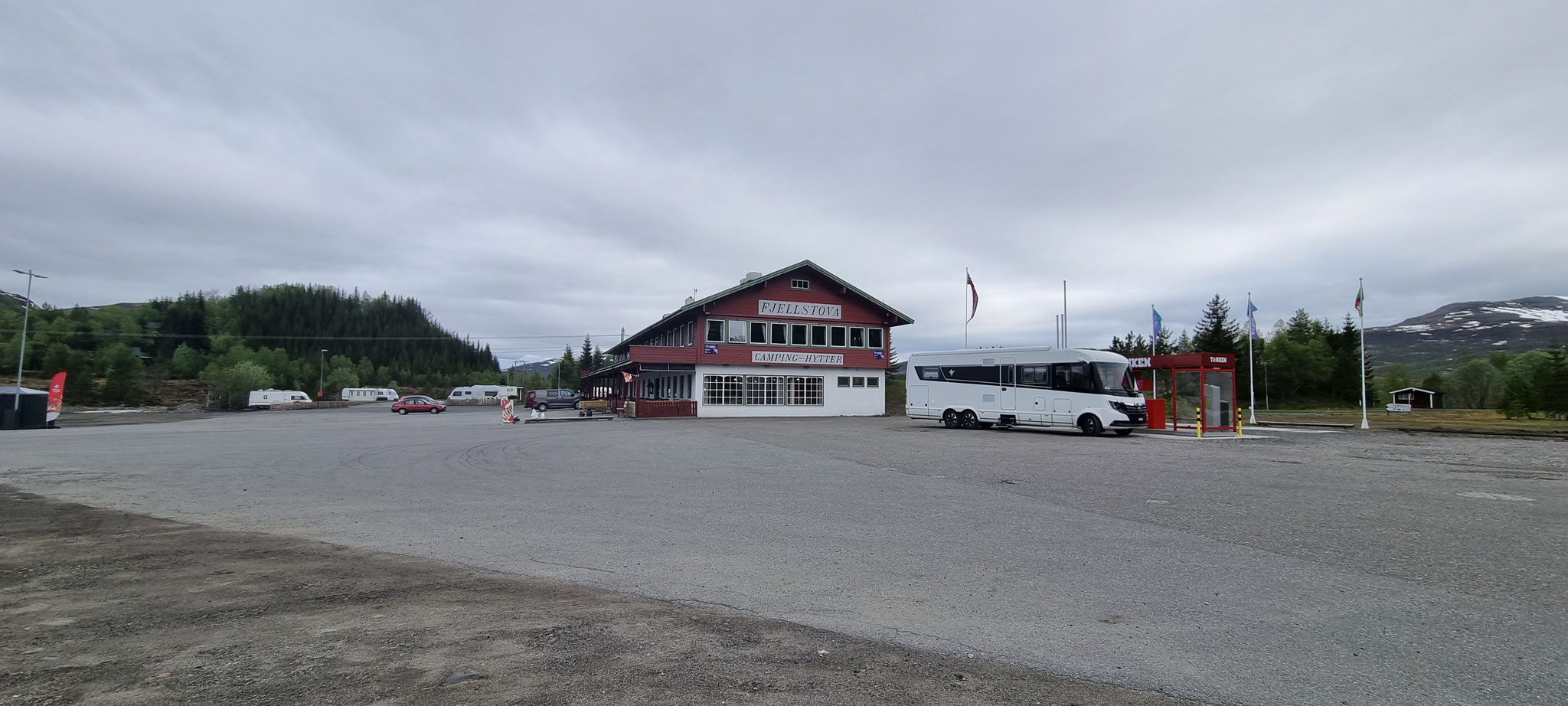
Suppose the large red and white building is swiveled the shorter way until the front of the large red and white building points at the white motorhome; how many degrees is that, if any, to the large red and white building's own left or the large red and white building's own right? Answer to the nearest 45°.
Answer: approximately 45° to the large red and white building's own left

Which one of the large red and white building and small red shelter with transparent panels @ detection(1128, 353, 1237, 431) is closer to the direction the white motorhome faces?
the small red shelter with transparent panels

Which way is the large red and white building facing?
toward the camera

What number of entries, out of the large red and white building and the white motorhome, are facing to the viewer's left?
0

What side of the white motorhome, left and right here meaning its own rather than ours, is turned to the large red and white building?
back

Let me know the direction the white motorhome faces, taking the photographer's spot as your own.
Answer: facing the viewer and to the right of the viewer

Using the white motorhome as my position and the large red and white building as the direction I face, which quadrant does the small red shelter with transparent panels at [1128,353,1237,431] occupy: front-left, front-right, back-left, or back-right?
back-right

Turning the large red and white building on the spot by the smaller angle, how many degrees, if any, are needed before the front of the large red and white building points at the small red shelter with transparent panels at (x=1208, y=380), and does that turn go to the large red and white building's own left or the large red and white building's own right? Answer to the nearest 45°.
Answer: approximately 45° to the large red and white building's own left

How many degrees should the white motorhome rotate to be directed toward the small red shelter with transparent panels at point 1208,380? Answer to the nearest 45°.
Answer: approximately 45° to its left

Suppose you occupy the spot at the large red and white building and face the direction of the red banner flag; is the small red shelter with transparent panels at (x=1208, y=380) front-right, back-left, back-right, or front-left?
back-left
